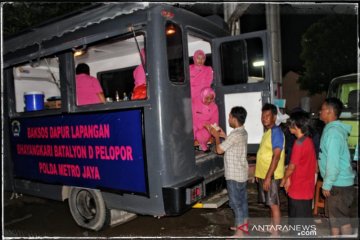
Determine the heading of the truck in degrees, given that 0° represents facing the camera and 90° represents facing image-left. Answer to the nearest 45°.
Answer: approximately 135°

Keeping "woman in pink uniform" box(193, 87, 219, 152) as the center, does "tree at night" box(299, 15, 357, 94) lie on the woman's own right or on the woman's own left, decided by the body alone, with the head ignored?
on the woman's own left

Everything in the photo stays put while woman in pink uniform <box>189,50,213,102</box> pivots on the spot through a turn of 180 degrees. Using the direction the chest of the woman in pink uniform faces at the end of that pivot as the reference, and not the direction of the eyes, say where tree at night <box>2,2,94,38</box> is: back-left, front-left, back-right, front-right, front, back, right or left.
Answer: front-left

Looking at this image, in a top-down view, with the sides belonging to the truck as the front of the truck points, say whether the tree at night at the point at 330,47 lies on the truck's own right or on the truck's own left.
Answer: on the truck's own right

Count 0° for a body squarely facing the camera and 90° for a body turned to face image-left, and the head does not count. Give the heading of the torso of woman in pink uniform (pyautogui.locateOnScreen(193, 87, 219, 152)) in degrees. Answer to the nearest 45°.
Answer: approximately 315°

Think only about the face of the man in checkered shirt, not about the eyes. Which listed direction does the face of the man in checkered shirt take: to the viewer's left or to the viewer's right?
to the viewer's left
